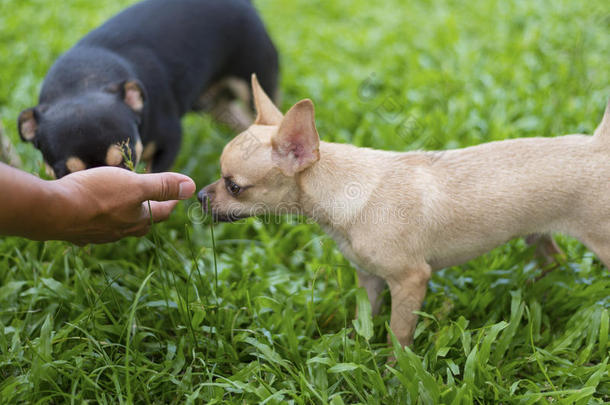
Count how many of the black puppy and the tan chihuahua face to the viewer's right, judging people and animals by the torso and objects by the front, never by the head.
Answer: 0

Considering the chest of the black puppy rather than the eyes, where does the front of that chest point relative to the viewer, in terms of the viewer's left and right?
facing the viewer and to the left of the viewer

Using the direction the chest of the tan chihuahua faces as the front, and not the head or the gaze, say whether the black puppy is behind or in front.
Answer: in front

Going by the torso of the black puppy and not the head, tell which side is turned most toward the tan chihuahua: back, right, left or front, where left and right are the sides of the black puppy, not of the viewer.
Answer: left

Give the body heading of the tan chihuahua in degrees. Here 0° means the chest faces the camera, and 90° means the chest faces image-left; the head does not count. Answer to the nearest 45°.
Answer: approximately 90°
